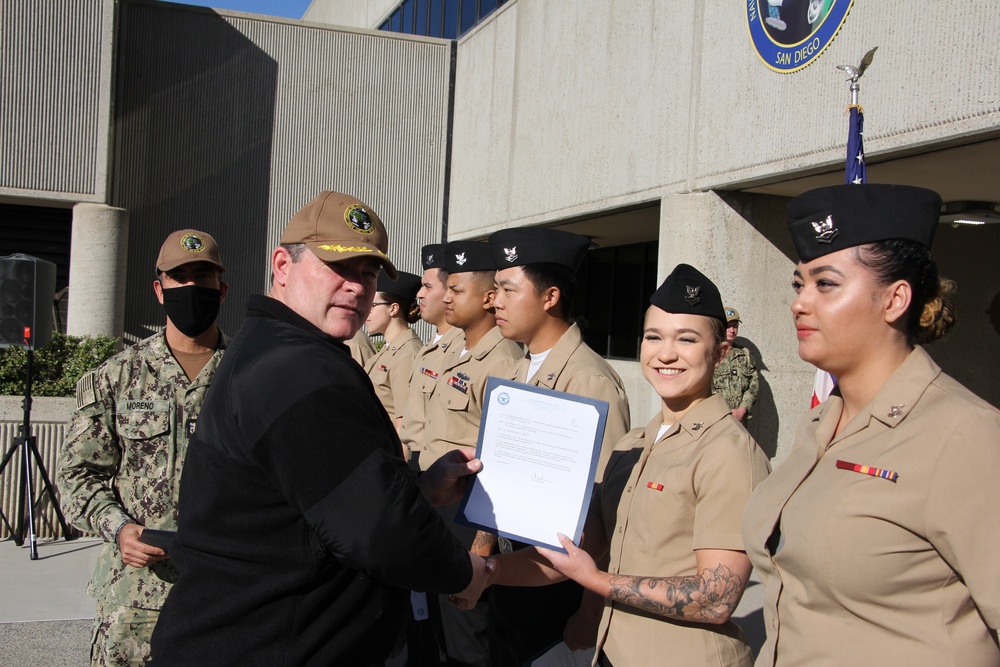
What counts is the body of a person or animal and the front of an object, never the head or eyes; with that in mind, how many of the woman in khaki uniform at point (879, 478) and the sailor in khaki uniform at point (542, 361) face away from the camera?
0

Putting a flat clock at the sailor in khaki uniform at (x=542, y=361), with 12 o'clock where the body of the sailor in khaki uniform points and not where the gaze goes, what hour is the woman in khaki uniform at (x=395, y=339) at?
The woman in khaki uniform is roughly at 4 o'clock from the sailor in khaki uniform.

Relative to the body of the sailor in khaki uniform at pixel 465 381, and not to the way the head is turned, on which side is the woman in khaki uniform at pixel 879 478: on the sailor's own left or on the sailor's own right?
on the sailor's own left

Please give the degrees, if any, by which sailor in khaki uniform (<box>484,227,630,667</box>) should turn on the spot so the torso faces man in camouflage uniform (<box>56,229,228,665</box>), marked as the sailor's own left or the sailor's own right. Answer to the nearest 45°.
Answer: approximately 45° to the sailor's own right

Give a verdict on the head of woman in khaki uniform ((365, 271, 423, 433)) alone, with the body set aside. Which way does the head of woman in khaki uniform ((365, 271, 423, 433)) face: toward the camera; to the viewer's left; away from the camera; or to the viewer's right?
to the viewer's left

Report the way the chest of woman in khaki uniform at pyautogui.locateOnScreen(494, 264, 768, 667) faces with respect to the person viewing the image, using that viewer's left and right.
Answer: facing the viewer and to the left of the viewer

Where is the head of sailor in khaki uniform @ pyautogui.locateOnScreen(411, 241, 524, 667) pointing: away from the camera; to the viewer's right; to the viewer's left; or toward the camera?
to the viewer's left

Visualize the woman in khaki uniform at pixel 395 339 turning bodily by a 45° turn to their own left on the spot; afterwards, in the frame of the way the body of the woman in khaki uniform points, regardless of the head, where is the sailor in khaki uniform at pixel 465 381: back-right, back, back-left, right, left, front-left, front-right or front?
front-left

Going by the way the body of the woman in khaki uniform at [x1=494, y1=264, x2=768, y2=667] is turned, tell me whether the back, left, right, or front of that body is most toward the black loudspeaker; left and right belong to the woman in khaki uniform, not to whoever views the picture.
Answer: right

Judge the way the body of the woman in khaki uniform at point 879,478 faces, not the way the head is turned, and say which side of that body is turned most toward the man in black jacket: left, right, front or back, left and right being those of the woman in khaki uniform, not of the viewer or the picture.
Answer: front

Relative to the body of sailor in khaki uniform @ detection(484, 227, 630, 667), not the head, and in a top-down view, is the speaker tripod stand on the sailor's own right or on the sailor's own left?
on the sailor's own right

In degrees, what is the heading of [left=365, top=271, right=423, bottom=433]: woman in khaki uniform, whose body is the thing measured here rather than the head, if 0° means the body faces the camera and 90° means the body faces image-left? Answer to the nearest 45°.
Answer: approximately 90°

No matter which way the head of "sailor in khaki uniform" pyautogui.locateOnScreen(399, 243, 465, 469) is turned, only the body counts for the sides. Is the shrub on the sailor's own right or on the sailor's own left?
on the sailor's own right

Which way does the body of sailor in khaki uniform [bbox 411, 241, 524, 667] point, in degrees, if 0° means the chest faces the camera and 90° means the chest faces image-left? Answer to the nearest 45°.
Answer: approximately 45°
